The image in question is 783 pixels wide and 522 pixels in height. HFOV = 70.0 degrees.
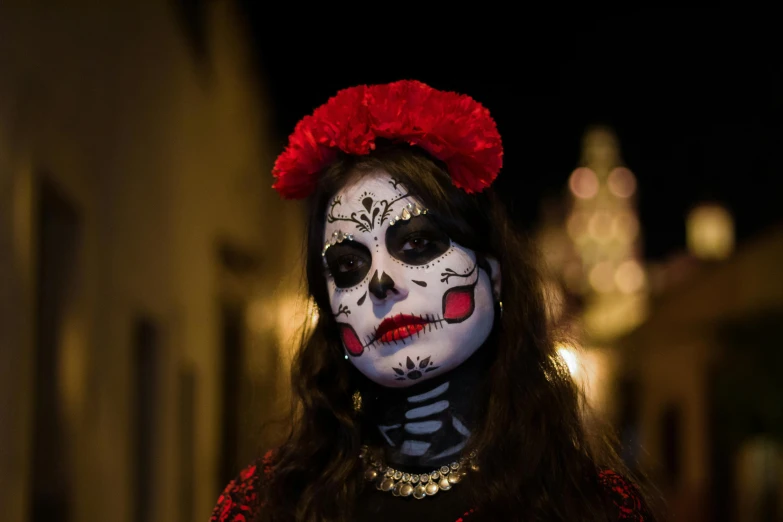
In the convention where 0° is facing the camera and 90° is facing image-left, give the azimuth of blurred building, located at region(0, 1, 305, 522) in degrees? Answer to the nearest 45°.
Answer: approximately 270°

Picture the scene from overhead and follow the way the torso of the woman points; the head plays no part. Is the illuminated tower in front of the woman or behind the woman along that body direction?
behind

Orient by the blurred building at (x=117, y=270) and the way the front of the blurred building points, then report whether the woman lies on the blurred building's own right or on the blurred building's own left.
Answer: on the blurred building's own right

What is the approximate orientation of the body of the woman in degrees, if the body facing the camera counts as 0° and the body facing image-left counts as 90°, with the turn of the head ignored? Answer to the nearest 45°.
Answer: approximately 0°
